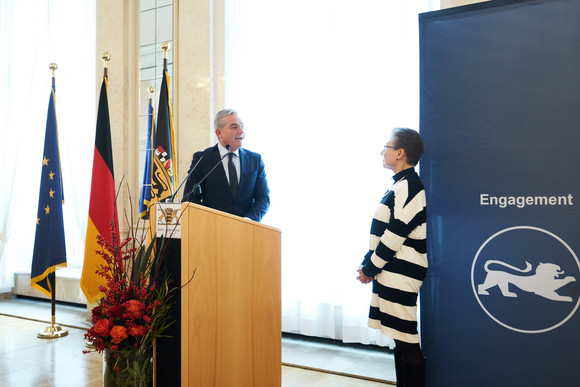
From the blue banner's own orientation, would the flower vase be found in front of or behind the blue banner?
in front

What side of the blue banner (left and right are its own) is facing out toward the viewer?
front

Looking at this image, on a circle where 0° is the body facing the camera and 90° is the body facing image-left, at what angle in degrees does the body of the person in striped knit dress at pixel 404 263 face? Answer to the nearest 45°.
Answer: approximately 90°

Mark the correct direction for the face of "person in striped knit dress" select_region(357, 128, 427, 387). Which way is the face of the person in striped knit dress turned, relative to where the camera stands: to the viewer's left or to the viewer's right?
to the viewer's left

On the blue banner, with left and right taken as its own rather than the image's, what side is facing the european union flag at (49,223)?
right

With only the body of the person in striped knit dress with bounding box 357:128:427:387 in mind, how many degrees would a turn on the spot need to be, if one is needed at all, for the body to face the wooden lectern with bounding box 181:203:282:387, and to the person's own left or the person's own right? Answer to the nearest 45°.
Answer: approximately 45° to the person's own left

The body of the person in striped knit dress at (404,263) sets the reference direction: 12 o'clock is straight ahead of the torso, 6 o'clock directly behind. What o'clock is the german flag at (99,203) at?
The german flag is roughly at 1 o'clock from the person in striped knit dress.

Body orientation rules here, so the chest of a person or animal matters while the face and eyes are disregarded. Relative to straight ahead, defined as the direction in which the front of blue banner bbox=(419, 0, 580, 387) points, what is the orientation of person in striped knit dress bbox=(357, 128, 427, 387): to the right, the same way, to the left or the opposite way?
to the right
